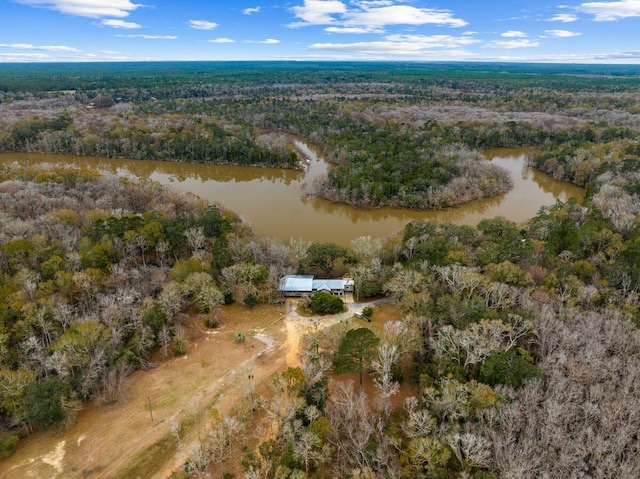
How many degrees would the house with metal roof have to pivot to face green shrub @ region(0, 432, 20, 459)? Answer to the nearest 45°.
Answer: approximately 45° to its right

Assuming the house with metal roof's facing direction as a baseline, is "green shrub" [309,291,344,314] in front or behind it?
in front

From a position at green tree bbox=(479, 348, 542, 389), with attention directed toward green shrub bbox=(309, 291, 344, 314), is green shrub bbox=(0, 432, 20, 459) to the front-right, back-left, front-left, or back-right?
front-left

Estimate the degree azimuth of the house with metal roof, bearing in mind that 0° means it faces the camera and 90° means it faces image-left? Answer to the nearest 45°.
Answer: approximately 0°

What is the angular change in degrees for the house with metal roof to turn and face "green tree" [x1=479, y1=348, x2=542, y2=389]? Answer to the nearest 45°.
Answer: approximately 45° to its left
